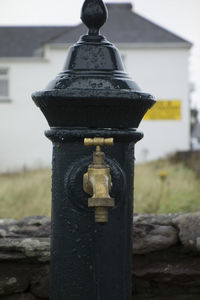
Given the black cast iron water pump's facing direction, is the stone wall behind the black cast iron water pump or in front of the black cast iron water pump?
behind

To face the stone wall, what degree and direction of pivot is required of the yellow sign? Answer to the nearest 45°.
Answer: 0° — it already faces it

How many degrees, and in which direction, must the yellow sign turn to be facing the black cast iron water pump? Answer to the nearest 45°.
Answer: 0° — it already faces it

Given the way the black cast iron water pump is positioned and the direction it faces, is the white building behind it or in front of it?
behind

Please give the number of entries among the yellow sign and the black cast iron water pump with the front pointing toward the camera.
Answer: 2

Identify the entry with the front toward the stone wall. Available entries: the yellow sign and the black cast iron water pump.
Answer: the yellow sign

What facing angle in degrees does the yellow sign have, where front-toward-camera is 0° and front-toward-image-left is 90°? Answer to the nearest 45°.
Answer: approximately 0°

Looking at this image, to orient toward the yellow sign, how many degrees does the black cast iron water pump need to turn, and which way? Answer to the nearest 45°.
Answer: approximately 180°
